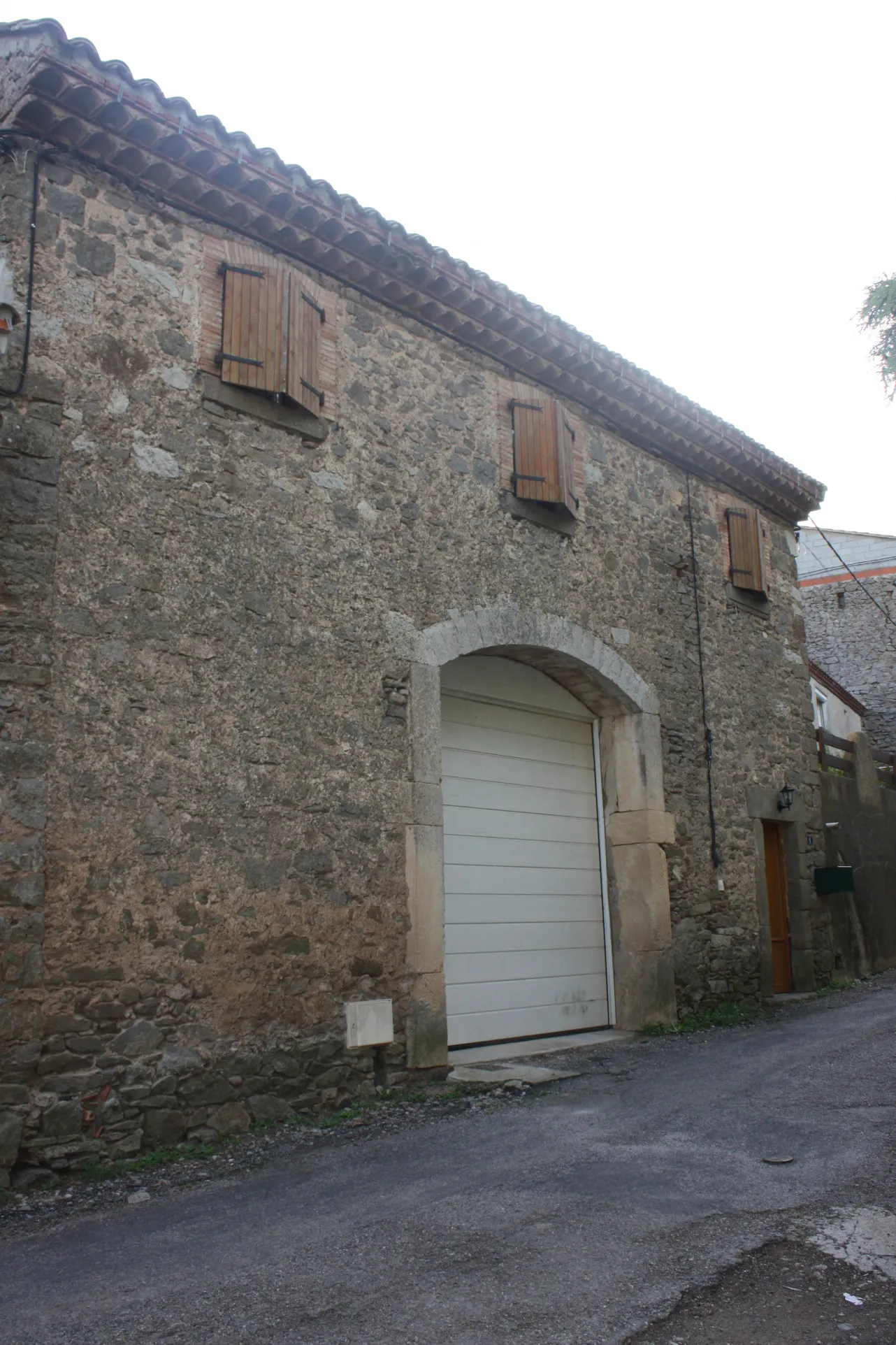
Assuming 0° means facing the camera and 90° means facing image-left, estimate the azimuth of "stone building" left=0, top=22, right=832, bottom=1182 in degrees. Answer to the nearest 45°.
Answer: approximately 315°

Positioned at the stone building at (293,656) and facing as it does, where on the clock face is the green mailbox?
The green mailbox is roughly at 9 o'clock from the stone building.

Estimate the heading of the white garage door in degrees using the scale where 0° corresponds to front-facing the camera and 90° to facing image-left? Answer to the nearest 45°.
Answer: approximately 315°

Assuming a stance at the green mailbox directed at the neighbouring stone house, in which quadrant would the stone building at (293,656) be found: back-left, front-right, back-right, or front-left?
back-left

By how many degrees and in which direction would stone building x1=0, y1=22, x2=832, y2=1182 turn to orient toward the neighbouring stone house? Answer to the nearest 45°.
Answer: approximately 90° to its left

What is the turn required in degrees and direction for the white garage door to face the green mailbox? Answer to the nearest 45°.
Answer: approximately 90° to its left

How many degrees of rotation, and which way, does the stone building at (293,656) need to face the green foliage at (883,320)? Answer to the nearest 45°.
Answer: approximately 45° to its left
